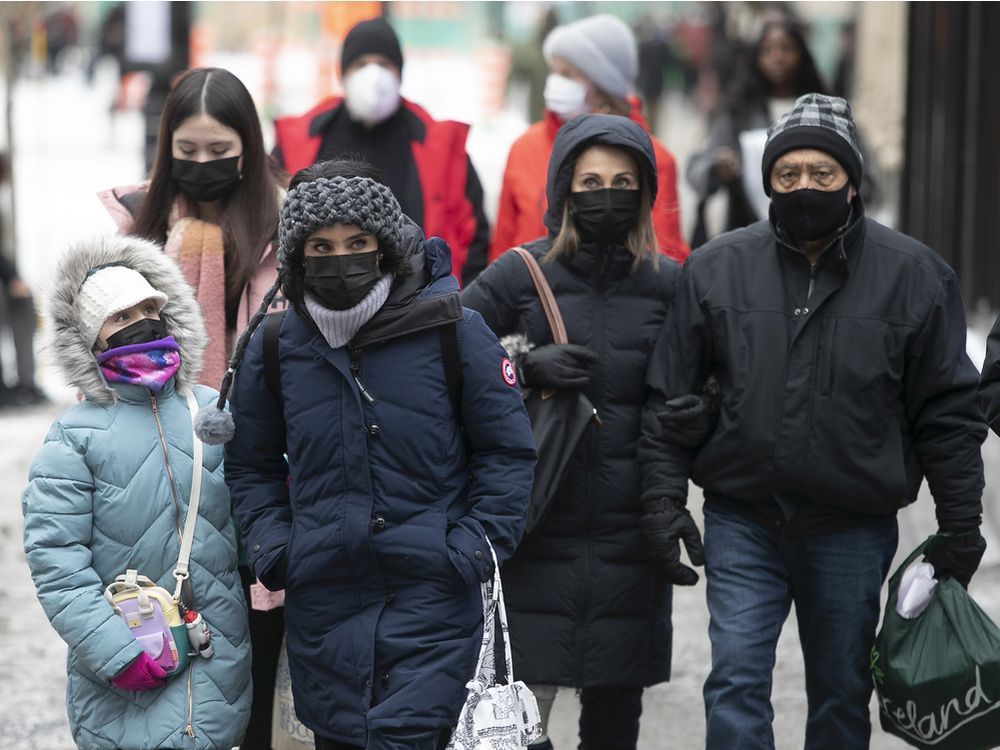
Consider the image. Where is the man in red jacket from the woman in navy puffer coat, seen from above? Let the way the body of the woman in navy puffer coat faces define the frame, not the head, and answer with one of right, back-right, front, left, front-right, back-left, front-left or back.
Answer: back

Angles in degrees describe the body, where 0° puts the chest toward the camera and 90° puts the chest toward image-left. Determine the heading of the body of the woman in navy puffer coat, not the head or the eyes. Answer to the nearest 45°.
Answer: approximately 0°

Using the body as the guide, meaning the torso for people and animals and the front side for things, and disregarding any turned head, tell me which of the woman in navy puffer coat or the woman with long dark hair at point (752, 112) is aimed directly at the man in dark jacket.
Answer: the woman with long dark hair

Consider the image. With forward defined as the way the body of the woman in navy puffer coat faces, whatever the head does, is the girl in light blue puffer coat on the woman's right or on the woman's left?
on the woman's right

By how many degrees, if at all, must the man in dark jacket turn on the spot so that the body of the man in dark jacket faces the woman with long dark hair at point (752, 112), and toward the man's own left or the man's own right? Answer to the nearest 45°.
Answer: approximately 180°

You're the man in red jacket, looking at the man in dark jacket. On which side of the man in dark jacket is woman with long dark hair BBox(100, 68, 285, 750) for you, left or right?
right
